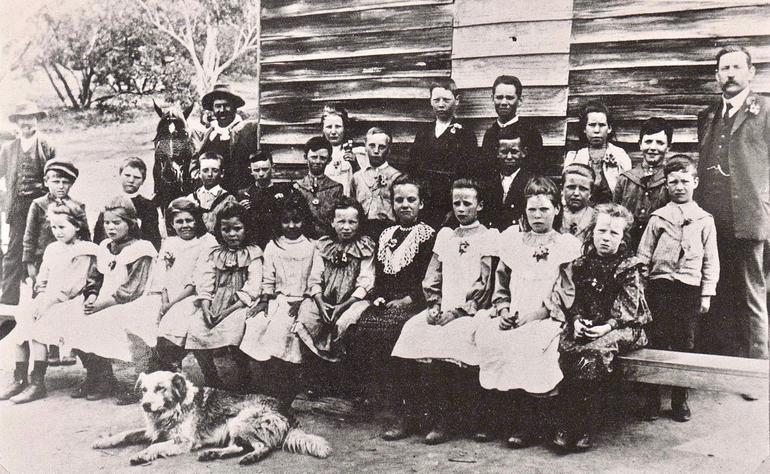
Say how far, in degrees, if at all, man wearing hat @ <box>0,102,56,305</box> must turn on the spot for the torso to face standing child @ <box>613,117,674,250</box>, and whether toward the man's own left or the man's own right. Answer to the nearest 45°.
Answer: approximately 45° to the man's own left

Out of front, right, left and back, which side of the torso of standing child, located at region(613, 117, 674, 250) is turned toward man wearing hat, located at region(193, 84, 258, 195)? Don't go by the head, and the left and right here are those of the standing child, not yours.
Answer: right

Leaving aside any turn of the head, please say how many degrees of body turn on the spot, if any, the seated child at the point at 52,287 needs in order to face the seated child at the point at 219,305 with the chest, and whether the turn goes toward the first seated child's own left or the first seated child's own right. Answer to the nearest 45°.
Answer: approximately 90° to the first seated child's own left

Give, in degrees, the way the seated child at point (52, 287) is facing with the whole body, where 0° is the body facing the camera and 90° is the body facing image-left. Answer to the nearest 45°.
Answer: approximately 45°

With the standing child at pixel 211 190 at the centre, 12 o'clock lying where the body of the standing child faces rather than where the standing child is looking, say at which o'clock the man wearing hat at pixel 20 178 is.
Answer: The man wearing hat is roughly at 4 o'clock from the standing child.

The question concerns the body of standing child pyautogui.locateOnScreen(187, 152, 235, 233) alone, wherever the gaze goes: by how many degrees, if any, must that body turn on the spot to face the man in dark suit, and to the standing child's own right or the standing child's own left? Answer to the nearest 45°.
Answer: approximately 45° to the standing child's own left

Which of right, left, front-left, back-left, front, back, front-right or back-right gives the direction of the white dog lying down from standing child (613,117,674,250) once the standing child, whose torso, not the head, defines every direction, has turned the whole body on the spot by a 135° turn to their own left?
back-left

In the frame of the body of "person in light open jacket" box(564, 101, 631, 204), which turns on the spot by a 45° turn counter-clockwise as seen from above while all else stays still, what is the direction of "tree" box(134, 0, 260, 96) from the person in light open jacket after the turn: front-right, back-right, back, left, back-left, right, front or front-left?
back-right

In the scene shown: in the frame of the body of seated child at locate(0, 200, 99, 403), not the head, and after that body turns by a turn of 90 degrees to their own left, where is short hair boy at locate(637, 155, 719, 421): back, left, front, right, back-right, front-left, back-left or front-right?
front

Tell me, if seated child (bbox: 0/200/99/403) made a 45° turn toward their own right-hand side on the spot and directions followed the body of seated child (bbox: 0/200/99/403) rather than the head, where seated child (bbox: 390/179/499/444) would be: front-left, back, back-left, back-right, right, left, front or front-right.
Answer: back-left

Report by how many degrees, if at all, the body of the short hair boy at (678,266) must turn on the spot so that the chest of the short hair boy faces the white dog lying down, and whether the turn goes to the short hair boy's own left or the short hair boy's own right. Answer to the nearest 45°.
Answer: approximately 90° to the short hair boy's own right

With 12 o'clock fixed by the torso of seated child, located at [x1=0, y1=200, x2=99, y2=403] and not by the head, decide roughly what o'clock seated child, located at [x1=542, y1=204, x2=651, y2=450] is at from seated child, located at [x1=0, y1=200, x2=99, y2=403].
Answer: seated child, located at [x1=542, y1=204, x2=651, y2=450] is roughly at 9 o'clock from seated child, located at [x1=0, y1=200, x2=99, y2=403].
